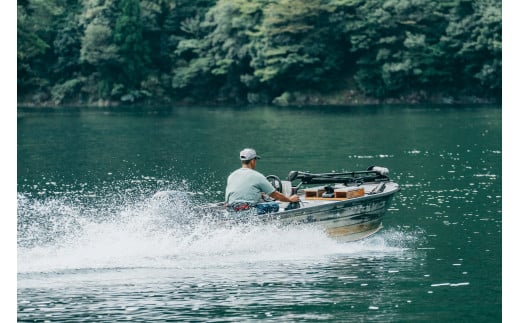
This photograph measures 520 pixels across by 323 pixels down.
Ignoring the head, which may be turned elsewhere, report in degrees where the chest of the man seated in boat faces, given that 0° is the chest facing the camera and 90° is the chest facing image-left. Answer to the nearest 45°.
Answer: approximately 225°

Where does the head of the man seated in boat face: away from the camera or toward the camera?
away from the camera

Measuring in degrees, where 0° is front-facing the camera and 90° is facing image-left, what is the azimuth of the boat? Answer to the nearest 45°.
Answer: approximately 270°
